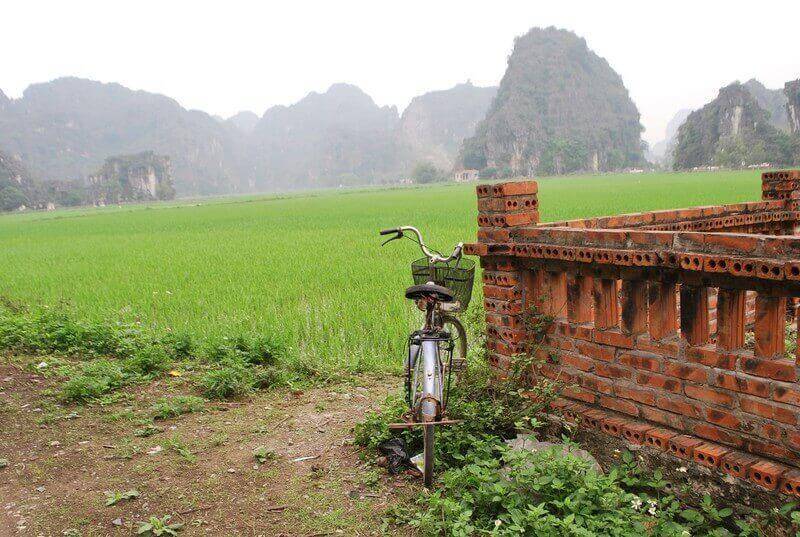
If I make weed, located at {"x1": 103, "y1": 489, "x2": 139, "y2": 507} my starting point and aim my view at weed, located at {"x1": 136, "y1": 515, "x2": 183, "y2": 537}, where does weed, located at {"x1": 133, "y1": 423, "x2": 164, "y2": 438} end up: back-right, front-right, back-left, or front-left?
back-left

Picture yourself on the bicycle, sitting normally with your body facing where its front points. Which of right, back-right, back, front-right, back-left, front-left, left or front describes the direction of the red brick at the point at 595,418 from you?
right

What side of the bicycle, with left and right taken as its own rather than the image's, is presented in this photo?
back

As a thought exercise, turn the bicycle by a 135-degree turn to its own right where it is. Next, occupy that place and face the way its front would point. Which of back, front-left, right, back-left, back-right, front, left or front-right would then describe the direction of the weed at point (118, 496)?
back-right

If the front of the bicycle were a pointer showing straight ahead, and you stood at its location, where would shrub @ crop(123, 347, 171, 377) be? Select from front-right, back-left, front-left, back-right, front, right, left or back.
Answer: front-left

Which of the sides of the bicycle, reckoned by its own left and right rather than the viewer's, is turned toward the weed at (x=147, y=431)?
left

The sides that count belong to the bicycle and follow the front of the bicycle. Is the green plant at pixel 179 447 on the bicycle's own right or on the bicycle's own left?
on the bicycle's own left

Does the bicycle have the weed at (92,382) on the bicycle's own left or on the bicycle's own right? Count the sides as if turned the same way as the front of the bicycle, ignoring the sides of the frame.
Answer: on the bicycle's own left

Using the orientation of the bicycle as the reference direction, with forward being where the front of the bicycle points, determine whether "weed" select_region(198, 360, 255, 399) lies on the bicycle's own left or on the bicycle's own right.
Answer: on the bicycle's own left

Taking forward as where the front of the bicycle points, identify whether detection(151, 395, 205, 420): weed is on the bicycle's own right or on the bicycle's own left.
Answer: on the bicycle's own left
